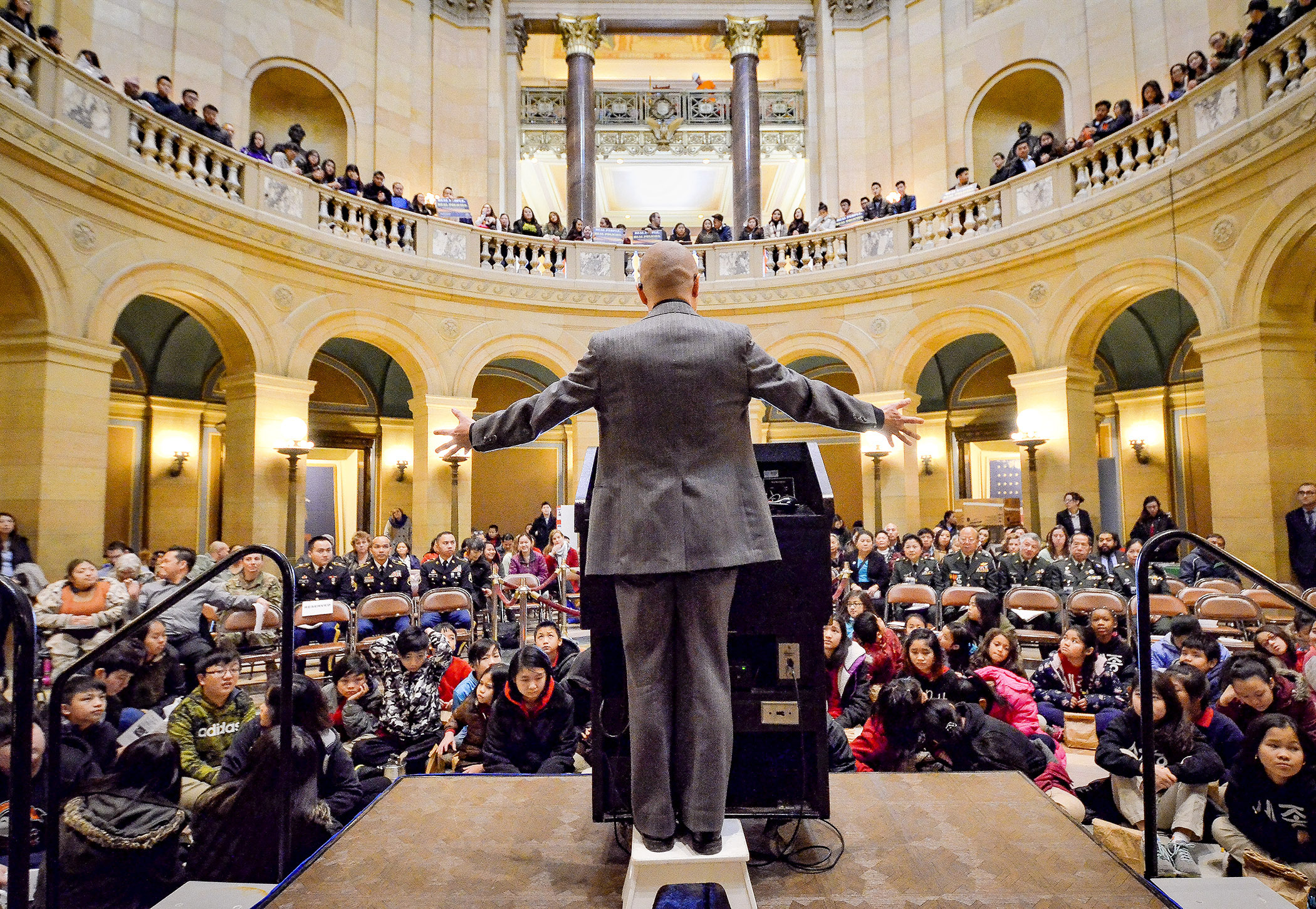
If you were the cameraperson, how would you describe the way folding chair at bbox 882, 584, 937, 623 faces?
facing the viewer

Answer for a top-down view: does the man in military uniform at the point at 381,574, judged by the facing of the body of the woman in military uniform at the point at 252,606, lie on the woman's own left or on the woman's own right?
on the woman's own left

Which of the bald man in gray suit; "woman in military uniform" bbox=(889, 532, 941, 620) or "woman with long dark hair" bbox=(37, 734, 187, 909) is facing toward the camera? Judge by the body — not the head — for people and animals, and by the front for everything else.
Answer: the woman in military uniform

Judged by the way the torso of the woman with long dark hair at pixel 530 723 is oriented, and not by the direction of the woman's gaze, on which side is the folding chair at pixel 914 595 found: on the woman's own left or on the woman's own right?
on the woman's own left

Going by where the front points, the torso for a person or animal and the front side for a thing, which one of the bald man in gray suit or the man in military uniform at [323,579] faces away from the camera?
the bald man in gray suit

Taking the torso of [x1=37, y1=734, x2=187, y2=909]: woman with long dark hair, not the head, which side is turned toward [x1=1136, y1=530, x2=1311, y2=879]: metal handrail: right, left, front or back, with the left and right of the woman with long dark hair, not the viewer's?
right

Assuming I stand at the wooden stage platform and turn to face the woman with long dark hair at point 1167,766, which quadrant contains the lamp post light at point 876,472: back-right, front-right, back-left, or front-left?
front-left

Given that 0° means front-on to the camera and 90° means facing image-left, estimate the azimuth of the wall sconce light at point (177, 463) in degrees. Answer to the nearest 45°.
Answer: approximately 315°

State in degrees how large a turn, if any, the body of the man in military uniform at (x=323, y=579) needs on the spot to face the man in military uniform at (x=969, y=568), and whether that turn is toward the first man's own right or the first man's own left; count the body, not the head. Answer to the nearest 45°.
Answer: approximately 90° to the first man's own left

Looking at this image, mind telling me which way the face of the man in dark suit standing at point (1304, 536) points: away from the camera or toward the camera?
toward the camera

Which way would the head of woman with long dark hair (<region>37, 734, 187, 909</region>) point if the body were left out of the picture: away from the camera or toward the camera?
away from the camera

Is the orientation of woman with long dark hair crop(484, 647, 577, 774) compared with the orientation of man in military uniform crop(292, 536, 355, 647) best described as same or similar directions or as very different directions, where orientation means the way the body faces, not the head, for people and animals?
same or similar directions

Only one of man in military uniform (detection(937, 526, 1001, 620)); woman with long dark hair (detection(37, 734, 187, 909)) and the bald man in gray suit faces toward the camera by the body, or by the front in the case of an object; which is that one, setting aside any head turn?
the man in military uniform

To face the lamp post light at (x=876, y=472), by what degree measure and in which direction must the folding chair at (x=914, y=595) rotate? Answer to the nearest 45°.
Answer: approximately 180°

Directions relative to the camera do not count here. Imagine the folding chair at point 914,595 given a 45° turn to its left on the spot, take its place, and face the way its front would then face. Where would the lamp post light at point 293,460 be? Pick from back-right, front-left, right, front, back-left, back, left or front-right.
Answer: back-right

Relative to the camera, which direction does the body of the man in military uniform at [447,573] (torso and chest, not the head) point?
toward the camera

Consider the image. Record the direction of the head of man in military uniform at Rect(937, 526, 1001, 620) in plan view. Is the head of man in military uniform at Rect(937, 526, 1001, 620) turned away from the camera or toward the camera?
toward the camera

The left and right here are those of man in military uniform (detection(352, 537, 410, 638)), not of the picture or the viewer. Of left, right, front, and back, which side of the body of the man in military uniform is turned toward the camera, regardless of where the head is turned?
front

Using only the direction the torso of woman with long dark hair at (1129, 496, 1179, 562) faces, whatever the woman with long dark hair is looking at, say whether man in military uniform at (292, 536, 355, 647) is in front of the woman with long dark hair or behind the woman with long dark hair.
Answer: in front

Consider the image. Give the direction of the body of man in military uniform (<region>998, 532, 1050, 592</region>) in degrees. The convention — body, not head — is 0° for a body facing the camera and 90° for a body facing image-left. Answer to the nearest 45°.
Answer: approximately 0°

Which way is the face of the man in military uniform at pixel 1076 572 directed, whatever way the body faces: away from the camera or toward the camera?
toward the camera
